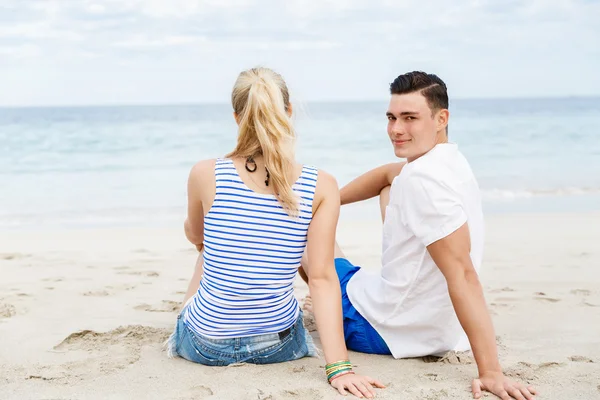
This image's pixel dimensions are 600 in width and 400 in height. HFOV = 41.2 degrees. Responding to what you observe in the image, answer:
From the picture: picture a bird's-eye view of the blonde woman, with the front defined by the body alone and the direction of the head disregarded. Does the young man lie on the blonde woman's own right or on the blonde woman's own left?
on the blonde woman's own right

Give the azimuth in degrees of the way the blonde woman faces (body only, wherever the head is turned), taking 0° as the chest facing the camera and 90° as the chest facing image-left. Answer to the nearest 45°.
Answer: approximately 180°

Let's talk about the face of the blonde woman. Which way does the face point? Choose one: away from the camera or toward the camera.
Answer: away from the camera
